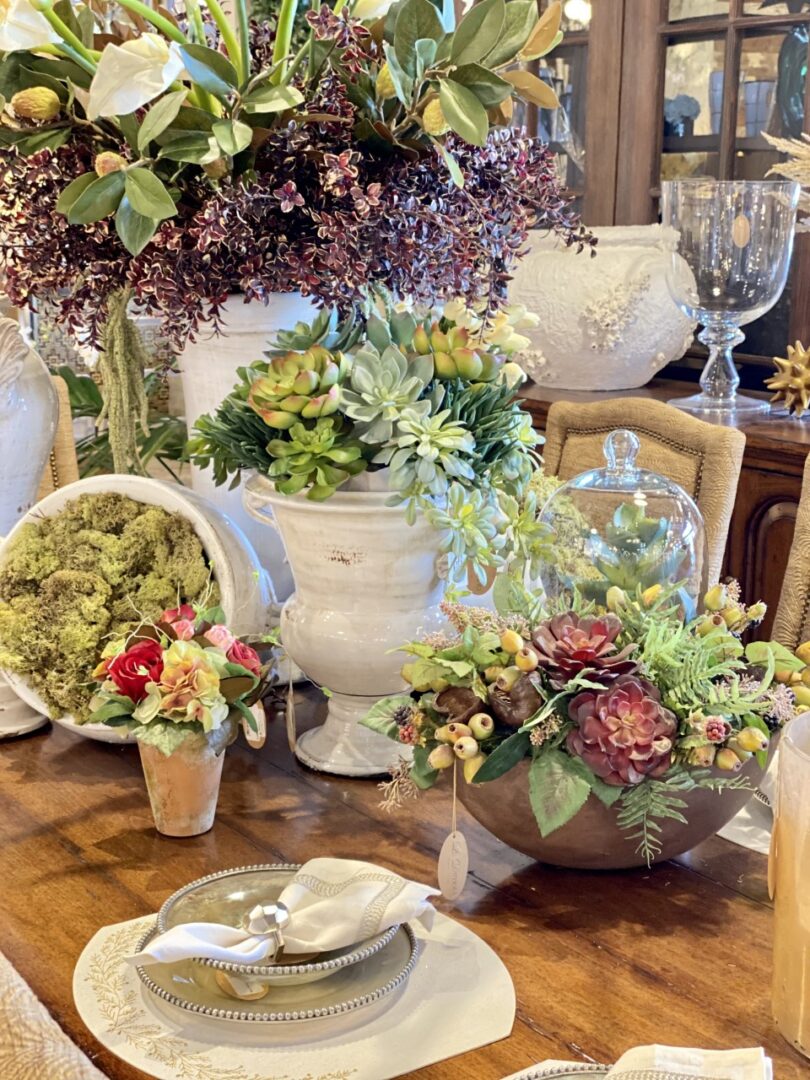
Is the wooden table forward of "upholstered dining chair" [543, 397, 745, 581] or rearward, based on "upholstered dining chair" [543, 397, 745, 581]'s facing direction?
forward

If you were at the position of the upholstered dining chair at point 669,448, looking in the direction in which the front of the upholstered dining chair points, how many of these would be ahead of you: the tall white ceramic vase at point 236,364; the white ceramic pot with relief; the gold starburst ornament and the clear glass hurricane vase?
1

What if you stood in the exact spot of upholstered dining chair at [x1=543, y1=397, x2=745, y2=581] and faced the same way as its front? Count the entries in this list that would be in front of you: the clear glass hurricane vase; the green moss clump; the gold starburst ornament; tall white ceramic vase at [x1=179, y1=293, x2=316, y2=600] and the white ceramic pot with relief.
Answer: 2

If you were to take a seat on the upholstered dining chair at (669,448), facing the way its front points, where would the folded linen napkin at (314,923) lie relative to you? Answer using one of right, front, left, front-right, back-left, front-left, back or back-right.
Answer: front-left

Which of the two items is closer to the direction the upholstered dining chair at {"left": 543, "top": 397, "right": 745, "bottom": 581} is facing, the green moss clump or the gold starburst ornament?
the green moss clump

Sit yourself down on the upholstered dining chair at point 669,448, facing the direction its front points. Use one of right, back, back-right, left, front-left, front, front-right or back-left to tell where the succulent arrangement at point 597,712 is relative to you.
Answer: front-left

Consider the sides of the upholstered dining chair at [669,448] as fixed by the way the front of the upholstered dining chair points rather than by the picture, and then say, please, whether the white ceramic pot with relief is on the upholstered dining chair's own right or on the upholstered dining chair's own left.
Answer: on the upholstered dining chair's own right

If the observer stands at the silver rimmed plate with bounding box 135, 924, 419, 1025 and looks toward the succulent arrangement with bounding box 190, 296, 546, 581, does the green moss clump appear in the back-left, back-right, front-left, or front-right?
front-left

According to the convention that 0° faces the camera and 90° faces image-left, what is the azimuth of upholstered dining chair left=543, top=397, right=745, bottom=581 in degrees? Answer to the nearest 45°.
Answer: approximately 45°

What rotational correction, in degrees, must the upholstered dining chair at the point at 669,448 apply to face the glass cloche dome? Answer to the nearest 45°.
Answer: approximately 45° to its left

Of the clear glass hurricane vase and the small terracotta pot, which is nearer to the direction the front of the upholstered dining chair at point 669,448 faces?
the small terracotta pot

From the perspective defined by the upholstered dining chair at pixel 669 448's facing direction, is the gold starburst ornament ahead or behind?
behind

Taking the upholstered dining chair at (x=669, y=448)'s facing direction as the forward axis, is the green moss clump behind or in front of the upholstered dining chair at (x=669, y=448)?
in front

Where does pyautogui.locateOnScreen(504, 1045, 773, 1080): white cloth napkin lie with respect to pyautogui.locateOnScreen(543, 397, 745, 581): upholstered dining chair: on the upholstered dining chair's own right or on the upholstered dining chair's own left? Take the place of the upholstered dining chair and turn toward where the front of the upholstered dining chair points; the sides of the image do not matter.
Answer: on the upholstered dining chair's own left

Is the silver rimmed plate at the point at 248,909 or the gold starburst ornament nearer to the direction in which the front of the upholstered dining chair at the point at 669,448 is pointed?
the silver rimmed plate
